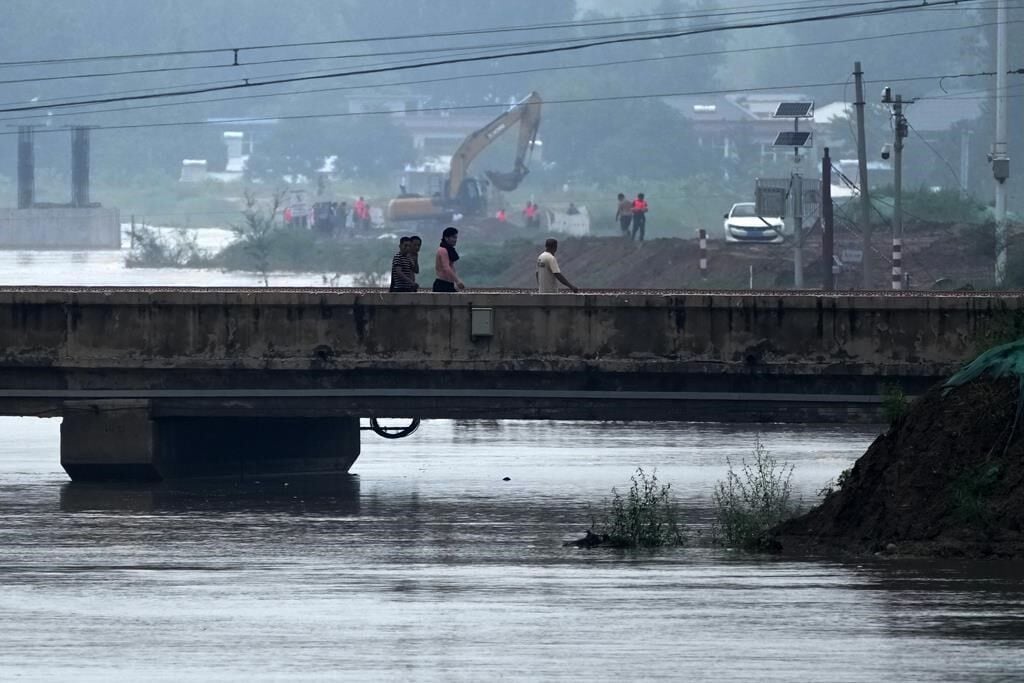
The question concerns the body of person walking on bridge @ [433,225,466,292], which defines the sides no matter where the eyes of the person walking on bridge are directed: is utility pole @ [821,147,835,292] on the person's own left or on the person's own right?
on the person's own left

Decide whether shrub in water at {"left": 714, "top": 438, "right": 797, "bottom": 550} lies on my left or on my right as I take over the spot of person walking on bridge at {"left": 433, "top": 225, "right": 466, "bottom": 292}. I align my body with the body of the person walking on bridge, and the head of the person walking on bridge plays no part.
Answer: on my right

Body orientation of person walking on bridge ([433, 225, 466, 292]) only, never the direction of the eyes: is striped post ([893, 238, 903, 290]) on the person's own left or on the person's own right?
on the person's own left

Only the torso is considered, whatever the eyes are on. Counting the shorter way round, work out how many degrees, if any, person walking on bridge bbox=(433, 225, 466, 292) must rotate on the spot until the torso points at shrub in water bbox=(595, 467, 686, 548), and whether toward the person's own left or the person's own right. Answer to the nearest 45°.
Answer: approximately 90° to the person's own right

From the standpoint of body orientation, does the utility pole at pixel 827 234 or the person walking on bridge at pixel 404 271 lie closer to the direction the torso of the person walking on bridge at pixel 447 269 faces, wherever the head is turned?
the utility pole

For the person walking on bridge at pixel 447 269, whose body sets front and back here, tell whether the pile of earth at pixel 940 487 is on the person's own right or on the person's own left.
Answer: on the person's own right

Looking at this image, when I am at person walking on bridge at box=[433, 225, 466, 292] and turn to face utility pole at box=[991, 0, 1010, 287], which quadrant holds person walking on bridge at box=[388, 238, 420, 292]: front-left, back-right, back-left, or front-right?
back-left

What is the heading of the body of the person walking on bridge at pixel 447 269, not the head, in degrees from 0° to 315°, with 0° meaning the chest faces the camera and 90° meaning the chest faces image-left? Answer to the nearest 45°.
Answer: approximately 270°

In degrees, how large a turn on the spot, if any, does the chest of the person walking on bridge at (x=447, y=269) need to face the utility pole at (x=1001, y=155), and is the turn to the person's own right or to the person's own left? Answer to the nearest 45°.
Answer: approximately 45° to the person's own left

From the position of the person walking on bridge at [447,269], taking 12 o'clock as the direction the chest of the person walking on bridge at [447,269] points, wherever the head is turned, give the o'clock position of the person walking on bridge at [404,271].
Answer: the person walking on bridge at [404,271] is roughly at 6 o'clock from the person walking on bridge at [447,269].
